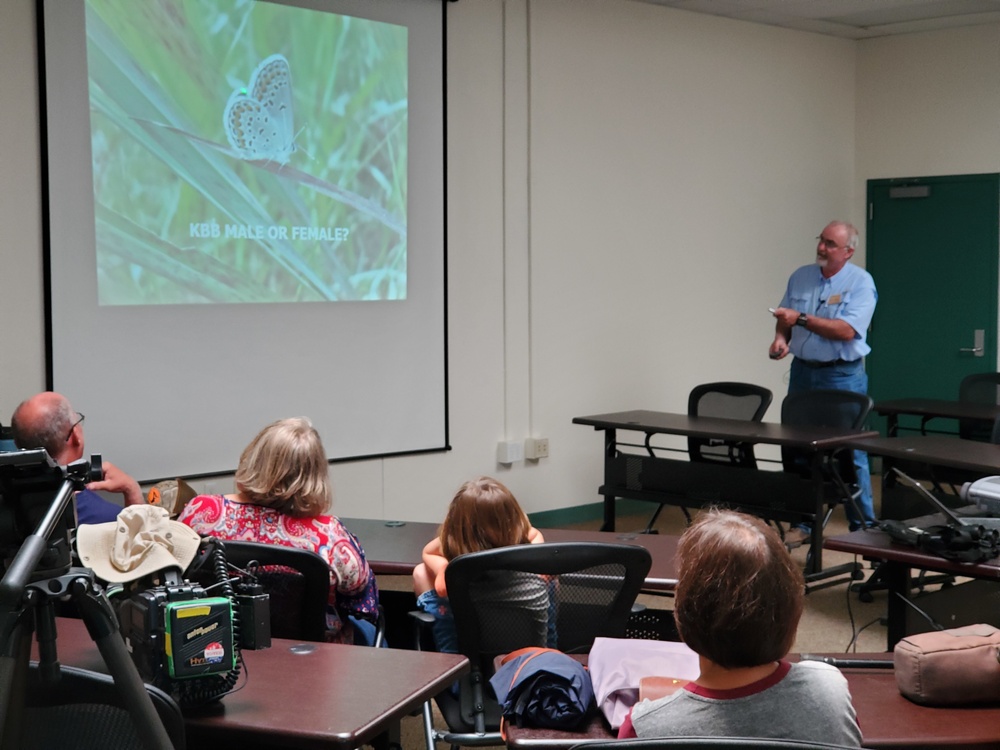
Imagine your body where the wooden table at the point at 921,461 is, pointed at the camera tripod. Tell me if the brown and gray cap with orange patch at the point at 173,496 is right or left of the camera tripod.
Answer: right

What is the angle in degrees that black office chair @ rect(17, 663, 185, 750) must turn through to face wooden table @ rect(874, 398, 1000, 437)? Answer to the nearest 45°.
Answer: approximately 45° to its right

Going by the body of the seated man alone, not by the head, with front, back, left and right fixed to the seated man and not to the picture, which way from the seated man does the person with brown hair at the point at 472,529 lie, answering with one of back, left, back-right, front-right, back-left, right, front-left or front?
right

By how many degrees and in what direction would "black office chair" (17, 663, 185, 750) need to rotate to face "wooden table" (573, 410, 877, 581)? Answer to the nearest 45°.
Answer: approximately 45° to its right

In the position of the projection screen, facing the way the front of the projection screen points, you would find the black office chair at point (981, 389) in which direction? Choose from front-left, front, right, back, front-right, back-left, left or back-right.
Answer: front-left

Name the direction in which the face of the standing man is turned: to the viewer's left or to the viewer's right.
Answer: to the viewer's left

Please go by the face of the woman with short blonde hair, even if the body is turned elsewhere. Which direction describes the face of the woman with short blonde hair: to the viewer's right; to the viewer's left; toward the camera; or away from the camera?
away from the camera

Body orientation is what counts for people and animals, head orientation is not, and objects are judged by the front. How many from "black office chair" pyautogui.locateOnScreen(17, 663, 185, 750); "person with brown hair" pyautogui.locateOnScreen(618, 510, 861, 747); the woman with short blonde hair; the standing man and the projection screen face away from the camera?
3

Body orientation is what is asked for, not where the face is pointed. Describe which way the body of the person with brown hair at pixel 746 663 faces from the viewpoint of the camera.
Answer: away from the camera

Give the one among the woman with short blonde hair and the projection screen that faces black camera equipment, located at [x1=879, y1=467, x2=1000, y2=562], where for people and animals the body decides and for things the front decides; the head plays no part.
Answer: the projection screen

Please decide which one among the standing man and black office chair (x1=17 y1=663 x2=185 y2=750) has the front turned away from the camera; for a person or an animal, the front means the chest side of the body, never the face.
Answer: the black office chair

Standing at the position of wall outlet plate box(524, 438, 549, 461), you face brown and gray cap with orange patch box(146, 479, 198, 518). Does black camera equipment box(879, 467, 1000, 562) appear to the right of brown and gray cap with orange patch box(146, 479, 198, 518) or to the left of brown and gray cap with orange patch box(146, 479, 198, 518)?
left

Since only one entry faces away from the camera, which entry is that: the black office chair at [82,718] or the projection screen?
the black office chair

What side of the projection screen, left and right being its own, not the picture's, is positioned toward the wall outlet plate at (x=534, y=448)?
left

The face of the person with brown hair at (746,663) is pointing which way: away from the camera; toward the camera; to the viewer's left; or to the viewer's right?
away from the camera

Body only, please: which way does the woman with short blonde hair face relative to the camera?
away from the camera

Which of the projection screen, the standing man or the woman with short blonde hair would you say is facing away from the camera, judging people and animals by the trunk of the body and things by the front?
the woman with short blonde hair
